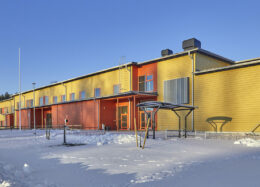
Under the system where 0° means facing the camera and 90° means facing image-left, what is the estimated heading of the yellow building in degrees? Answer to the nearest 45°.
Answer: approximately 45°
